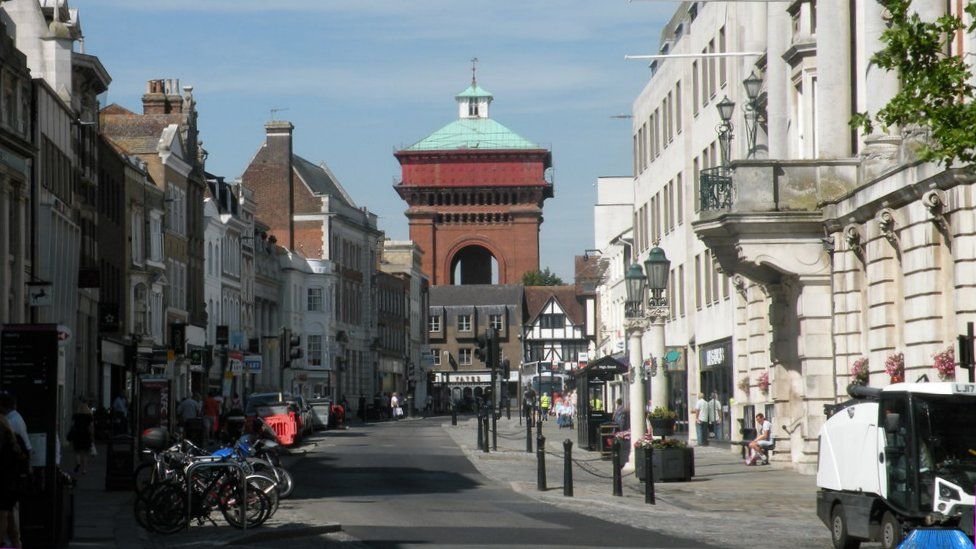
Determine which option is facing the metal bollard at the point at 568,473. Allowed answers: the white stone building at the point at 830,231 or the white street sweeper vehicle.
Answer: the white stone building

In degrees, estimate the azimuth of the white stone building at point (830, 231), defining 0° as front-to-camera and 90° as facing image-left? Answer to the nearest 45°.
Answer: approximately 45°

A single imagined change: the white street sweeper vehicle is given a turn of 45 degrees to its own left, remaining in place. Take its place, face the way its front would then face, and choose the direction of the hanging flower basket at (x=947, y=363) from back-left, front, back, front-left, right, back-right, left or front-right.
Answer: left

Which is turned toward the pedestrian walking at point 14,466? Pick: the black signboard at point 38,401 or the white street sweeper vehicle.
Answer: the black signboard

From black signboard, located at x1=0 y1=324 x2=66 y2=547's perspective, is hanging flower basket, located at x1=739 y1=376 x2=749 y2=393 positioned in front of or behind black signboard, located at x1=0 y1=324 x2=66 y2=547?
behind

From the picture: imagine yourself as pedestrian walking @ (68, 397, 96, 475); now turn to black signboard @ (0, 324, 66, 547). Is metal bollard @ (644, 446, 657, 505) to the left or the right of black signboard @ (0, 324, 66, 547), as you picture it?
left

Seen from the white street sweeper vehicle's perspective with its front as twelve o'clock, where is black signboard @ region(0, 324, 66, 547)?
The black signboard is roughly at 4 o'clock from the white street sweeper vehicle.
